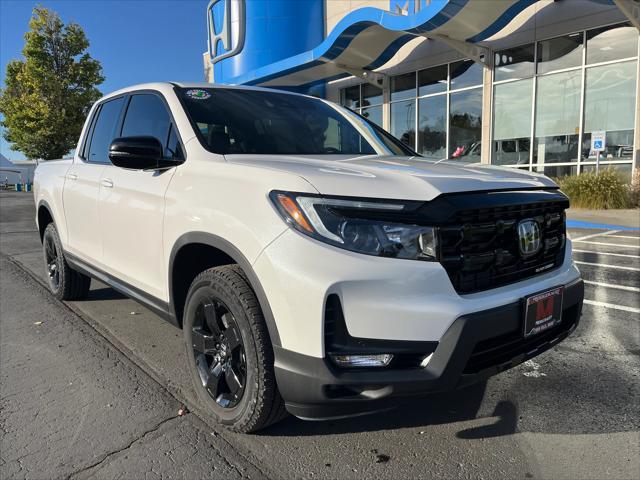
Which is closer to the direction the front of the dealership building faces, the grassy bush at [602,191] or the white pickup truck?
the white pickup truck

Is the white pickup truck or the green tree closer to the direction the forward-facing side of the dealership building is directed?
the white pickup truck

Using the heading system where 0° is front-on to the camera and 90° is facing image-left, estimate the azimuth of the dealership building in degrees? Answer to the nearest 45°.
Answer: approximately 45°

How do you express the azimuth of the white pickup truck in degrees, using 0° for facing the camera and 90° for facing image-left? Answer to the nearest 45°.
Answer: approximately 315°

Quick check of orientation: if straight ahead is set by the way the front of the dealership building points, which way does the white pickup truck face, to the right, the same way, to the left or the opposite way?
to the left

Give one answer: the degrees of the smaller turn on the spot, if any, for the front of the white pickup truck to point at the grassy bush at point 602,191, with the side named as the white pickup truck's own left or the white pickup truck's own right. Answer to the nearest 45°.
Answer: approximately 90° to the white pickup truck's own left

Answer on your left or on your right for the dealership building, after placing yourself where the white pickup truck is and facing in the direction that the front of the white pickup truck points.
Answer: on your left

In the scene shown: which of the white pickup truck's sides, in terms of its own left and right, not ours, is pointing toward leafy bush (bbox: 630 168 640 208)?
left

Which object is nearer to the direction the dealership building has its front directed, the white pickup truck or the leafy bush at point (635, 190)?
the white pickup truck
